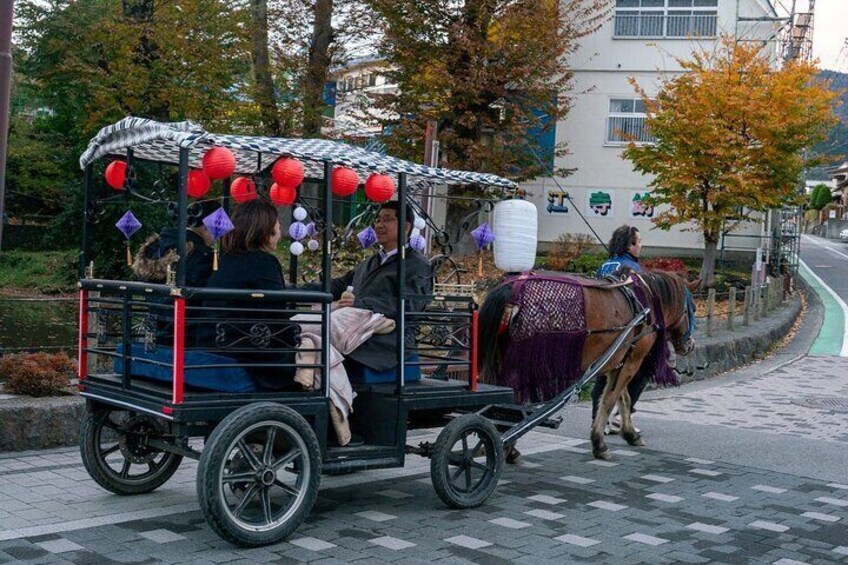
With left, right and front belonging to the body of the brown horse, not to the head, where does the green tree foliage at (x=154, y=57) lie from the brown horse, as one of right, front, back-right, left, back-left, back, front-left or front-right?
back-left

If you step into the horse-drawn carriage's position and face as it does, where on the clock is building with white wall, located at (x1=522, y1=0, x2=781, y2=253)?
The building with white wall is roughly at 11 o'clock from the horse-drawn carriage.

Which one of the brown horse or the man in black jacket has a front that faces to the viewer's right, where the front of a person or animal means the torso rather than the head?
the brown horse

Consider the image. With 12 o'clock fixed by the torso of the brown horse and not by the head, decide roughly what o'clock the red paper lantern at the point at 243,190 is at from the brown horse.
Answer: The red paper lantern is roughly at 5 o'clock from the brown horse.

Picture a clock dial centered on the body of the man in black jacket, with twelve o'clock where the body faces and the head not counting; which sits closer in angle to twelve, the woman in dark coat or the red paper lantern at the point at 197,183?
the woman in dark coat

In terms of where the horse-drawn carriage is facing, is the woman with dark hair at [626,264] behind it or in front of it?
in front

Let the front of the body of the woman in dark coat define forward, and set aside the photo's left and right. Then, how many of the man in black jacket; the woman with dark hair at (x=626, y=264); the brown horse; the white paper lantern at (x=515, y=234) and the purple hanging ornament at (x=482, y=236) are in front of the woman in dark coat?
5

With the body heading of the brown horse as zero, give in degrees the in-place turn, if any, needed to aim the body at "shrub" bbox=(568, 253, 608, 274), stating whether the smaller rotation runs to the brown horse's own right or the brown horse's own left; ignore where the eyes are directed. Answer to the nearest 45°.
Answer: approximately 90° to the brown horse's own left

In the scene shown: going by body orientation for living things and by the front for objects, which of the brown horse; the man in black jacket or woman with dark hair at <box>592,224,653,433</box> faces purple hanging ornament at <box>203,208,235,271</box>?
the man in black jacket

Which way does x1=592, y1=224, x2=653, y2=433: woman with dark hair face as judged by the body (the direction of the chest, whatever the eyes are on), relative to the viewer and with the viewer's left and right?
facing away from the viewer and to the right of the viewer

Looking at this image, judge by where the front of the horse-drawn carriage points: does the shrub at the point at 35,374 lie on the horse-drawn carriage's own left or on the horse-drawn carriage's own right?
on the horse-drawn carriage's own left

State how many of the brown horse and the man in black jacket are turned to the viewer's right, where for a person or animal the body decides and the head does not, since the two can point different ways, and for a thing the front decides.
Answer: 1

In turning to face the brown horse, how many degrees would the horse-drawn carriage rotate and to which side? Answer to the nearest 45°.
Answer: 0° — it already faces it

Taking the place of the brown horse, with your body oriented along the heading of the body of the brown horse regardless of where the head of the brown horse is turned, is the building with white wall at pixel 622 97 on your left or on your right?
on your left

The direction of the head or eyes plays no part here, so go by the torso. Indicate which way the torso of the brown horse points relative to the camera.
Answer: to the viewer's right
